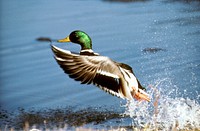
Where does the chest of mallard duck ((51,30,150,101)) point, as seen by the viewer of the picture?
to the viewer's left
